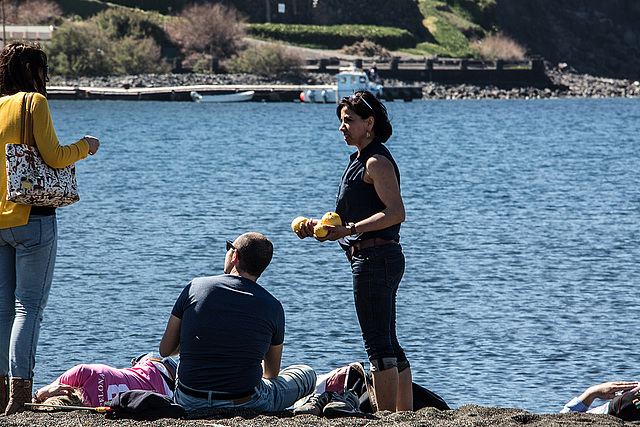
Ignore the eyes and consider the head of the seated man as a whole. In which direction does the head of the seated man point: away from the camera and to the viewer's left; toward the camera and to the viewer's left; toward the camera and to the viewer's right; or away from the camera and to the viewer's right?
away from the camera and to the viewer's left

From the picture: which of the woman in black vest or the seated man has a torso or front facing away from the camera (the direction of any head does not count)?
the seated man

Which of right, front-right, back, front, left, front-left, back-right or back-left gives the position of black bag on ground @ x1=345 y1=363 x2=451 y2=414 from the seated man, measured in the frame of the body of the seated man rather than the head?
front-right

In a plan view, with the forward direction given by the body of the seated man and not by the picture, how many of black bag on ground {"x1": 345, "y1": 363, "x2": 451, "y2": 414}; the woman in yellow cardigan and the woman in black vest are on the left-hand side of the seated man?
1

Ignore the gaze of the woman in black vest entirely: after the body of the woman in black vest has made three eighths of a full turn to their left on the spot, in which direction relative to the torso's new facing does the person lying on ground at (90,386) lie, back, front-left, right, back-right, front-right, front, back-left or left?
back-right

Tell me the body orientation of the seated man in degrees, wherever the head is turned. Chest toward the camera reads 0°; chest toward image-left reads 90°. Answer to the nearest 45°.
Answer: approximately 180°

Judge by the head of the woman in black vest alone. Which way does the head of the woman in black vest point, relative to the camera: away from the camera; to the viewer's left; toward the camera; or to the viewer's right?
to the viewer's left

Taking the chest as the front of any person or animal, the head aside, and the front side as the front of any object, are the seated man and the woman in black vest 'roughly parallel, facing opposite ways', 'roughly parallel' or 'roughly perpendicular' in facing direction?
roughly perpendicular

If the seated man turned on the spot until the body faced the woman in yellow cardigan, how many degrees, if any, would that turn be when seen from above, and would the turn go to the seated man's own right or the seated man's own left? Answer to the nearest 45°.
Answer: approximately 90° to the seated man's own left

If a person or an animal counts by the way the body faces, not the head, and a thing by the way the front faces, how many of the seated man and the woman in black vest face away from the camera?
1

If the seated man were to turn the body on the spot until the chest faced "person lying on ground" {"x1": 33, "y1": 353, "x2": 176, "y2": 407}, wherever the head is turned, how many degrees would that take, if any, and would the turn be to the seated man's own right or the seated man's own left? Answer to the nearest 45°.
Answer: approximately 45° to the seated man's own left

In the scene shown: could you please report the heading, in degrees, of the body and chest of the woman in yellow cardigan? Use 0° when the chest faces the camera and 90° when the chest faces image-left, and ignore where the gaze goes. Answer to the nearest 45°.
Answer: approximately 225°

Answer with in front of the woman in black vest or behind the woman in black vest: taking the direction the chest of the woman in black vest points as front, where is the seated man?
in front

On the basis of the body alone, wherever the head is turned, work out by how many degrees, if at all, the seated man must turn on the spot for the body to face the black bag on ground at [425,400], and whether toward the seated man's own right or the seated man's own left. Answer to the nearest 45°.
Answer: approximately 45° to the seated man's own right

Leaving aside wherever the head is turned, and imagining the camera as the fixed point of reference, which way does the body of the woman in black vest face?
to the viewer's left
